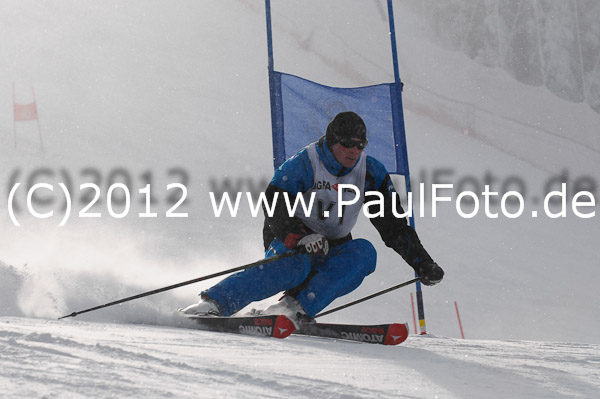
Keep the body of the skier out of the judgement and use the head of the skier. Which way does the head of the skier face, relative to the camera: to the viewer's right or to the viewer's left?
to the viewer's right

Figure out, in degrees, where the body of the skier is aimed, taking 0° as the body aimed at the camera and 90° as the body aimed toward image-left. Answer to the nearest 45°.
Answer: approximately 315°
